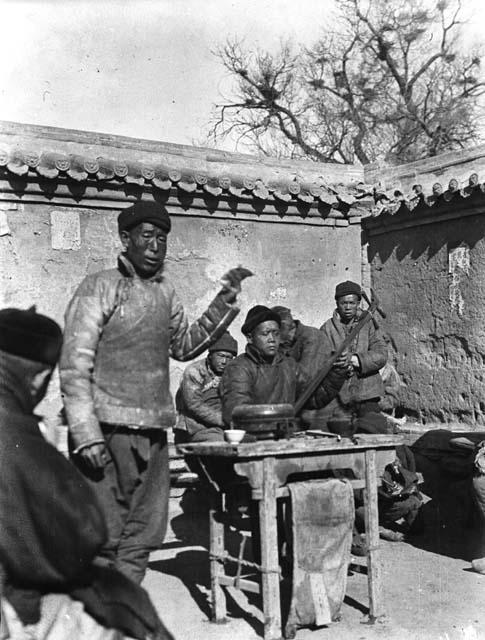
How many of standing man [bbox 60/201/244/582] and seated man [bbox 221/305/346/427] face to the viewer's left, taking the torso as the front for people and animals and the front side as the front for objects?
0

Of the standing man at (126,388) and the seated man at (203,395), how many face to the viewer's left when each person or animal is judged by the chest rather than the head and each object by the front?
0

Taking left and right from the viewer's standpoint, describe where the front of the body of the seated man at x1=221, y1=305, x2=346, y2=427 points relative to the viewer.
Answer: facing the viewer and to the right of the viewer

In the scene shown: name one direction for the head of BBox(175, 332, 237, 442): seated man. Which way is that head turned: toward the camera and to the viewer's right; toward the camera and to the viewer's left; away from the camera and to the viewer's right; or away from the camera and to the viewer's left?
toward the camera and to the viewer's right

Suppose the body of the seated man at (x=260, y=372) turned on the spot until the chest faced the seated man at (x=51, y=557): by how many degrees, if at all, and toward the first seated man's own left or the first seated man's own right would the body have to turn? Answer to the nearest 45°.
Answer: approximately 45° to the first seated man's own right

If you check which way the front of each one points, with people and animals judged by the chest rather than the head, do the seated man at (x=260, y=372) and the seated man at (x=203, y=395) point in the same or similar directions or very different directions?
same or similar directions

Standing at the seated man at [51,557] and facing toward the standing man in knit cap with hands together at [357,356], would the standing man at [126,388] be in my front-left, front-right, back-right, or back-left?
front-left

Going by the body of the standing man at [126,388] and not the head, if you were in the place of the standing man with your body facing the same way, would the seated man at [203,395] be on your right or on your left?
on your left

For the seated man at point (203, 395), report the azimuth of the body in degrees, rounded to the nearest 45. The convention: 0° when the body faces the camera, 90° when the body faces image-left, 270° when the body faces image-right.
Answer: approximately 315°

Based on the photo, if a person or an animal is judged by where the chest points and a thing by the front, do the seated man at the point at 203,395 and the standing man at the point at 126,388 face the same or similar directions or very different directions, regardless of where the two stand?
same or similar directions

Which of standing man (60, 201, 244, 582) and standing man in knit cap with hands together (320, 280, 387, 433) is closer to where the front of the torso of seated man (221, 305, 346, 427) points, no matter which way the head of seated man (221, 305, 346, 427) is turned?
the standing man (60, 201, 244, 582)

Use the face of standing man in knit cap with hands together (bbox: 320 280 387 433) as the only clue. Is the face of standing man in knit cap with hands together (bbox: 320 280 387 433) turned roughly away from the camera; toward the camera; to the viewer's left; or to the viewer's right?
toward the camera

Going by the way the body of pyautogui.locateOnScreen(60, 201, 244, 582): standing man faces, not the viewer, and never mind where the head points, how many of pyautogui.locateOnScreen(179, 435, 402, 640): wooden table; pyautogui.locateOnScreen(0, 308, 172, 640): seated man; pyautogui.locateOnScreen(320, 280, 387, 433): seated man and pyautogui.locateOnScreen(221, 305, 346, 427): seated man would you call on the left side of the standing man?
3
